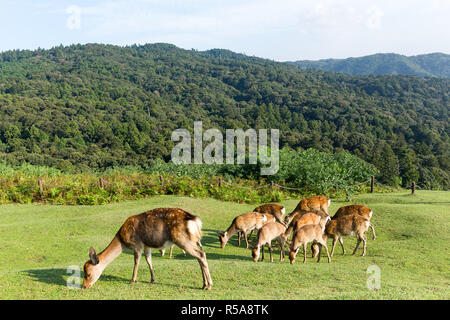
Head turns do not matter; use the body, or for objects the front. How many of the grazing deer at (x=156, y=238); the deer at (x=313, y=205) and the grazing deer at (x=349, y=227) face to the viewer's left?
3

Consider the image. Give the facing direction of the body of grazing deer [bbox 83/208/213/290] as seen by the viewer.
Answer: to the viewer's left

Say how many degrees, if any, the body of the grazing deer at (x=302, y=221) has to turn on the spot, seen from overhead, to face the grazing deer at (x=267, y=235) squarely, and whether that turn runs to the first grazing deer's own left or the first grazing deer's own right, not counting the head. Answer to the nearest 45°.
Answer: approximately 45° to the first grazing deer's own left

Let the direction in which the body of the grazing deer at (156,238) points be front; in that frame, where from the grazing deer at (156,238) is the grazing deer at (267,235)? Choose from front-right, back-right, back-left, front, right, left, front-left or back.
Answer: back-right

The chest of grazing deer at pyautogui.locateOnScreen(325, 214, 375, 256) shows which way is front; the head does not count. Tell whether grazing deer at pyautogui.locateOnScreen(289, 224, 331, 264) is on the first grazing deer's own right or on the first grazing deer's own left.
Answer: on the first grazing deer's own left

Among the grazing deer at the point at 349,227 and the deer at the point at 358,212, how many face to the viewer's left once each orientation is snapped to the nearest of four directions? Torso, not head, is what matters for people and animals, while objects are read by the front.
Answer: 2

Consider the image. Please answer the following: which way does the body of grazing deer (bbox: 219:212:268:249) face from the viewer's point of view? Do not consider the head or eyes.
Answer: to the viewer's left

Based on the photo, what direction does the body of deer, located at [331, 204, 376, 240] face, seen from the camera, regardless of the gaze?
to the viewer's left

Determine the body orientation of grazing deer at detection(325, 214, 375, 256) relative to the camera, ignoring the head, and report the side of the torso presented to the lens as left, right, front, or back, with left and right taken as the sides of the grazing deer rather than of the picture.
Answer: left

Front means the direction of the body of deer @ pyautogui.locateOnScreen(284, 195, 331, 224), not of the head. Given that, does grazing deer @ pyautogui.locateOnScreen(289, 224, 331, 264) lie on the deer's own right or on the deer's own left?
on the deer's own left

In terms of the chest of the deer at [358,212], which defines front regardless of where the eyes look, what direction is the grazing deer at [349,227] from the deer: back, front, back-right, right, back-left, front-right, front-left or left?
left

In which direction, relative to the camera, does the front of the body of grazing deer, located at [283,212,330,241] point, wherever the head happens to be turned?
to the viewer's left
